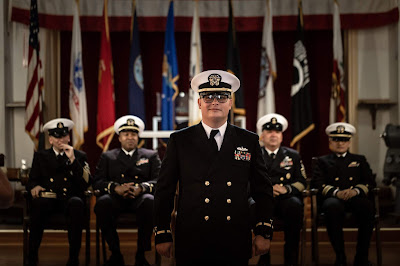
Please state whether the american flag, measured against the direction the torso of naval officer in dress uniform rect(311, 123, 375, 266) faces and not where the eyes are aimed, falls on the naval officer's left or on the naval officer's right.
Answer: on the naval officer's right

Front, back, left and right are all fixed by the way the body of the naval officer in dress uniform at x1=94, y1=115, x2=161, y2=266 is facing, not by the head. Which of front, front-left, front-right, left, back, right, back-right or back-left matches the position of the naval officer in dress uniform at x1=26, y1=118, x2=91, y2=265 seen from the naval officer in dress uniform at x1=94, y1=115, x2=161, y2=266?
right

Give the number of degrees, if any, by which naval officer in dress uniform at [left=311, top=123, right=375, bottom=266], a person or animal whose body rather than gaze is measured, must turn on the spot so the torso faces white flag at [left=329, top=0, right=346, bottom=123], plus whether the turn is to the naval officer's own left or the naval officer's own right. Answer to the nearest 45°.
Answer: approximately 180°

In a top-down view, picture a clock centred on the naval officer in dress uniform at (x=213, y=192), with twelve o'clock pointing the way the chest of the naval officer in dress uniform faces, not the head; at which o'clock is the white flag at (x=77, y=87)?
The white flag is roughly at 5 o'clock from the naval officer in dress uniform.

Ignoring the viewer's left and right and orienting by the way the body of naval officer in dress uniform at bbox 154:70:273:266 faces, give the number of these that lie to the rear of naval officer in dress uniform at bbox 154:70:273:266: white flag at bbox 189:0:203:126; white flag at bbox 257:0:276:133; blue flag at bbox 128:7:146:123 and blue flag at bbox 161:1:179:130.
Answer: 4

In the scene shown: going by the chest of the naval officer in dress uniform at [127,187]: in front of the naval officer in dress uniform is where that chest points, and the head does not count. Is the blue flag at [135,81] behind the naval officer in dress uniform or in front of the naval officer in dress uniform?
behind

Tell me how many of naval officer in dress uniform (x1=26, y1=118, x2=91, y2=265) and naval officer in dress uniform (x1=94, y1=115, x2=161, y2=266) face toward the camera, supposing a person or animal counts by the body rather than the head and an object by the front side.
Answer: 2

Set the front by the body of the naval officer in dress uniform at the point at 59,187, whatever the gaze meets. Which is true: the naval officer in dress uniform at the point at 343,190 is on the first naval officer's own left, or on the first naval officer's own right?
on the first naval officer's own left

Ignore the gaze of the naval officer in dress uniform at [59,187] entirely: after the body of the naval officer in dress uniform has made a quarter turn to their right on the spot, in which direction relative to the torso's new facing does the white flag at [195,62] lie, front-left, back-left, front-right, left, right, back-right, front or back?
back-right
